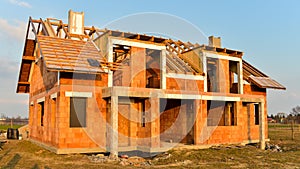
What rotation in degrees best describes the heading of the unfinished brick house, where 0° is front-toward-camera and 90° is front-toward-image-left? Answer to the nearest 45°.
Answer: approximately 0°
